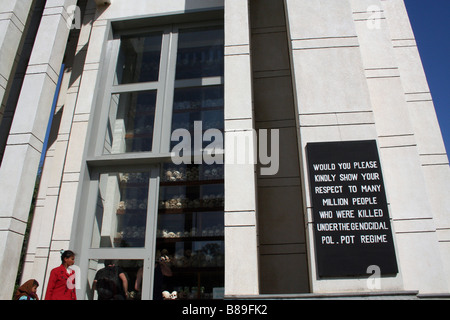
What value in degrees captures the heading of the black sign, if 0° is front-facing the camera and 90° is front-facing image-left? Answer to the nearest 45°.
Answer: approximately 0°

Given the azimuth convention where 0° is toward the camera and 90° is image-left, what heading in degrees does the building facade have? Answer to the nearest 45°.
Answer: approximately 0°

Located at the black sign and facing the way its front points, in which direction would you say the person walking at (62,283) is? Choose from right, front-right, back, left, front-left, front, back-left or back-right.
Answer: right
